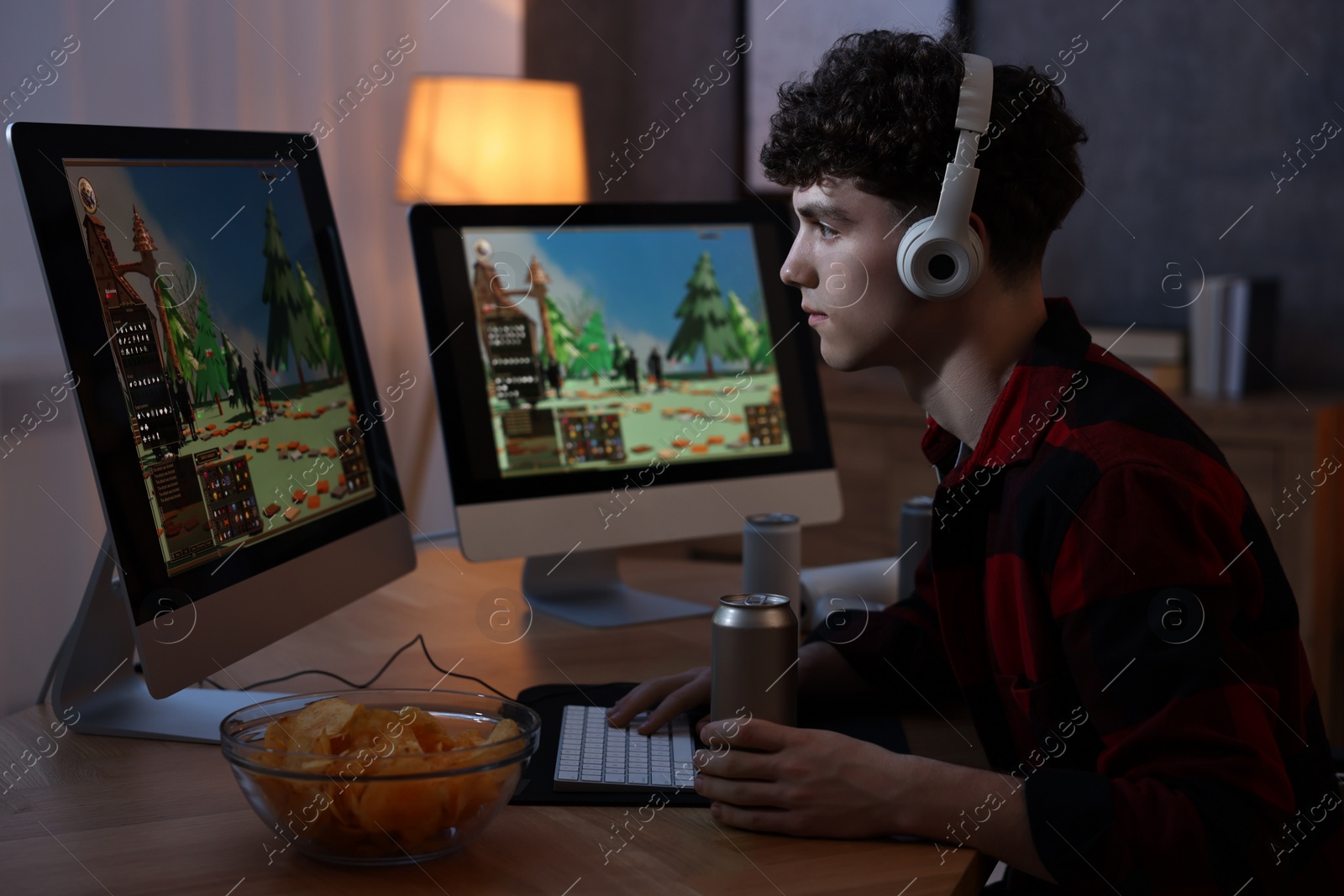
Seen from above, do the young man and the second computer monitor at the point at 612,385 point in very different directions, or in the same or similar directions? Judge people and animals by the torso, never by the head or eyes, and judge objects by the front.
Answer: very different directions

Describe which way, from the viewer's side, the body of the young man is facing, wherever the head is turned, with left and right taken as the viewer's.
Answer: facing to the left of the viewer

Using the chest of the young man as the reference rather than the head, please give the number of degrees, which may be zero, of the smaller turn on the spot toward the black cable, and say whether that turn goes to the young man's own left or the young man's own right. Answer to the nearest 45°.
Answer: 0° — they already face it

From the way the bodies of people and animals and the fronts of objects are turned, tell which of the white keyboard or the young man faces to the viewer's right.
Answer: the white keyboard

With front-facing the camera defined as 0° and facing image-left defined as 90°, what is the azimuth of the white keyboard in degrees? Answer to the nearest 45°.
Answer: approximately 270°

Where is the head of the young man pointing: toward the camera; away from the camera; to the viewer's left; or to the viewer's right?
to the viewer's left

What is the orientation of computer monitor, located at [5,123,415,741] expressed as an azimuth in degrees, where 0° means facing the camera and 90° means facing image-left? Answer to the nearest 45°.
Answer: approximately 315°

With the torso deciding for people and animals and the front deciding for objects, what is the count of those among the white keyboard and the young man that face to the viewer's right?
1
